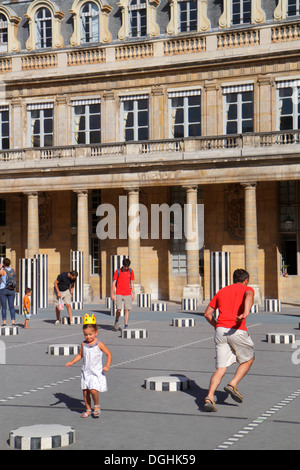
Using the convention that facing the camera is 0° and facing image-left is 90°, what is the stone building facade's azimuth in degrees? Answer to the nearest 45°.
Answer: approximately 0°

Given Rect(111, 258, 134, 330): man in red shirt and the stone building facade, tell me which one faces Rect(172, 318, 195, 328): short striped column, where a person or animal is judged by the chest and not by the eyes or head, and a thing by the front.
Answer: the stone building facade

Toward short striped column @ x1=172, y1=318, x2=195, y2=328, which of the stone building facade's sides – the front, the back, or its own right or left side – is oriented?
front

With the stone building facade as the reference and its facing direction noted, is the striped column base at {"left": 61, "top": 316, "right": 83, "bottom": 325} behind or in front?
in front

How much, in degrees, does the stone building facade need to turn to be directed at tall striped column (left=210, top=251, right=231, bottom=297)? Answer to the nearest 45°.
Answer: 0° — it already faces it
